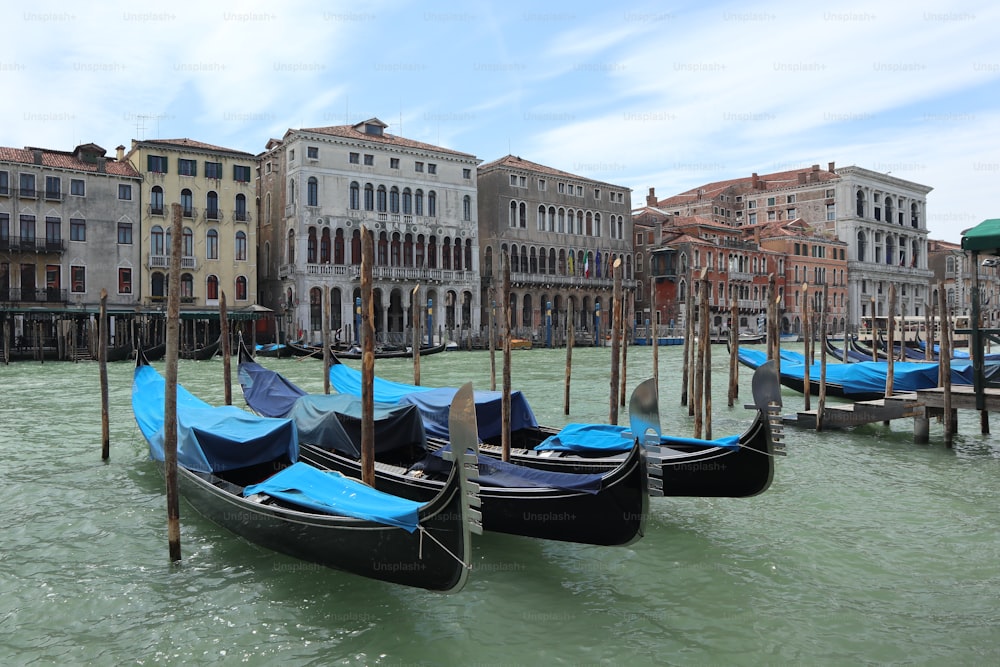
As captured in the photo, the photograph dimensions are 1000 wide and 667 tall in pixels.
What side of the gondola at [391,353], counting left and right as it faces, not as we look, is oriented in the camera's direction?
right

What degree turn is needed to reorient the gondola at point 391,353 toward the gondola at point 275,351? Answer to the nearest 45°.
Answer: approximately 180°

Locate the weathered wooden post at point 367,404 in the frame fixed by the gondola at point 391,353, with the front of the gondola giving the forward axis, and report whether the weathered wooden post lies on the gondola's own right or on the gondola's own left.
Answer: on the gondola's own right

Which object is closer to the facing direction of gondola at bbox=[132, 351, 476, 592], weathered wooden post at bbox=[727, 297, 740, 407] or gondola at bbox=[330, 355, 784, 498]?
the gondola

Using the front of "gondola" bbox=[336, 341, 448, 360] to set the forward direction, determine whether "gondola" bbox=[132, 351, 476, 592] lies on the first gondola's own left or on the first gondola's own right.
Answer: on the first gondola's own right

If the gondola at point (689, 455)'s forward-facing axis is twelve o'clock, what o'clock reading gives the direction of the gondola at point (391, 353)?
the gondola at point (391, 353) is roughly at 7 o'clock from the gondola at point (689, 455).

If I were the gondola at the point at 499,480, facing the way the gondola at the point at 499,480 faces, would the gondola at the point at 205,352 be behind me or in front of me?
behind

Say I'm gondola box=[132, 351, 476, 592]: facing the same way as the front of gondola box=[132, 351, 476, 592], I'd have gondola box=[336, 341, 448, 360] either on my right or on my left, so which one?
on my left

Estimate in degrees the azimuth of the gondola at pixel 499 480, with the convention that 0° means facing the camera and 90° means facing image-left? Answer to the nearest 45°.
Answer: approximately 315°

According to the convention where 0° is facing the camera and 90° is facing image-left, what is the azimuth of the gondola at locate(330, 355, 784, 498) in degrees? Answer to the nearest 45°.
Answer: approximately 315°

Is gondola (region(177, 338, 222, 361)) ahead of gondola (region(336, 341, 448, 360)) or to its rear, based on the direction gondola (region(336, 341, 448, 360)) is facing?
to the rear

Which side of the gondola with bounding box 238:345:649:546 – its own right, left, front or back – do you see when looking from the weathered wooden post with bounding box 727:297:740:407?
left

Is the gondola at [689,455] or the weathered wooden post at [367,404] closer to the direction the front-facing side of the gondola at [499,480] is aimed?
the gondola

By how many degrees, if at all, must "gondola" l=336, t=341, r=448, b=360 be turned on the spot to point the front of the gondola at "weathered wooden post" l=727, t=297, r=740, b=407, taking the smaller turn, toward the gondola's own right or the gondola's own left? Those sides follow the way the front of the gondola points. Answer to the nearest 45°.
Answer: approximately 90° to the gondola's own left
